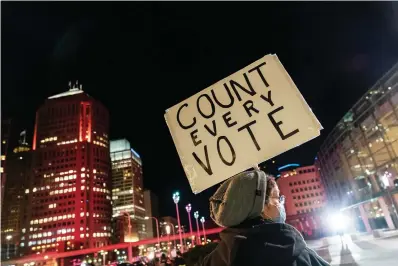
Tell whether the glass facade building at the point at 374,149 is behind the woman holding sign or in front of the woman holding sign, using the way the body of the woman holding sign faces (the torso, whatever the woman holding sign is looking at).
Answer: in front

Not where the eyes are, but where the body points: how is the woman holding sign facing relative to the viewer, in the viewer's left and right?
facing away from the viewer and to the right of the viewer

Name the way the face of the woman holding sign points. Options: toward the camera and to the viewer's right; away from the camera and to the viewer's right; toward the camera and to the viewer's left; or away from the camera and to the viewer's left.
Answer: away from the camera and to the viewer's right
